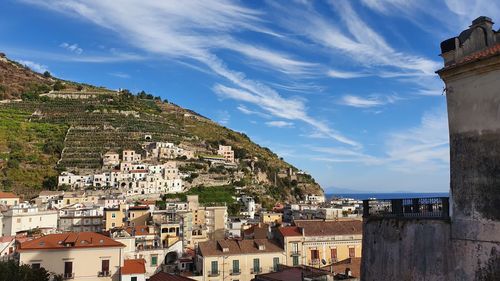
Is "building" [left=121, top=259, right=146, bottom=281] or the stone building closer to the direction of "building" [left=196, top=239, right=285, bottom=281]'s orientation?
the stone building

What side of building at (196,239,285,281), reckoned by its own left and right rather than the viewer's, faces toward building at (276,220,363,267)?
left

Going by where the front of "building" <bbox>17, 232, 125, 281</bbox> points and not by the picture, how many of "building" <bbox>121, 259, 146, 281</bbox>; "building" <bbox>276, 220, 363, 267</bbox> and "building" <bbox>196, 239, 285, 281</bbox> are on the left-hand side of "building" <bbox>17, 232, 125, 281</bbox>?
3

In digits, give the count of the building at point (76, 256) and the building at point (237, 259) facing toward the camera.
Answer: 2

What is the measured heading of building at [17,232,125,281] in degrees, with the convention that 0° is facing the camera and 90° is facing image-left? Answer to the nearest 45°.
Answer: approximately 0°

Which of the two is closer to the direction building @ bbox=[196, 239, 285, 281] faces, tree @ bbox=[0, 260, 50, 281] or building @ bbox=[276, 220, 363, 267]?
the tree

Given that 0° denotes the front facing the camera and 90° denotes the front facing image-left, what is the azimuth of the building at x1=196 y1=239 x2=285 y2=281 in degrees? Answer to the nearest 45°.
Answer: approximately 0°

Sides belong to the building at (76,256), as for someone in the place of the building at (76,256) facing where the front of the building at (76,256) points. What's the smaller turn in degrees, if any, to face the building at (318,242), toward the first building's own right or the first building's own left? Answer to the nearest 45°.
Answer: approximately 90° to the first building's own left

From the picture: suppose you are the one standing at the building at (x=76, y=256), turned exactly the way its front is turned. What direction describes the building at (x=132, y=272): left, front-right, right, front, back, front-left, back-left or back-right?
left

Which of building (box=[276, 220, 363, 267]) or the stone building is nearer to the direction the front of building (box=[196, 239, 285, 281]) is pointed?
the stone building

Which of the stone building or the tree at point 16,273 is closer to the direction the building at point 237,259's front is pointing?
the stone building

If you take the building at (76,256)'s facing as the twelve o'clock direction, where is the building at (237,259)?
the building at (237,259) is roughly at 9 o'clock from the building at (76,256).
